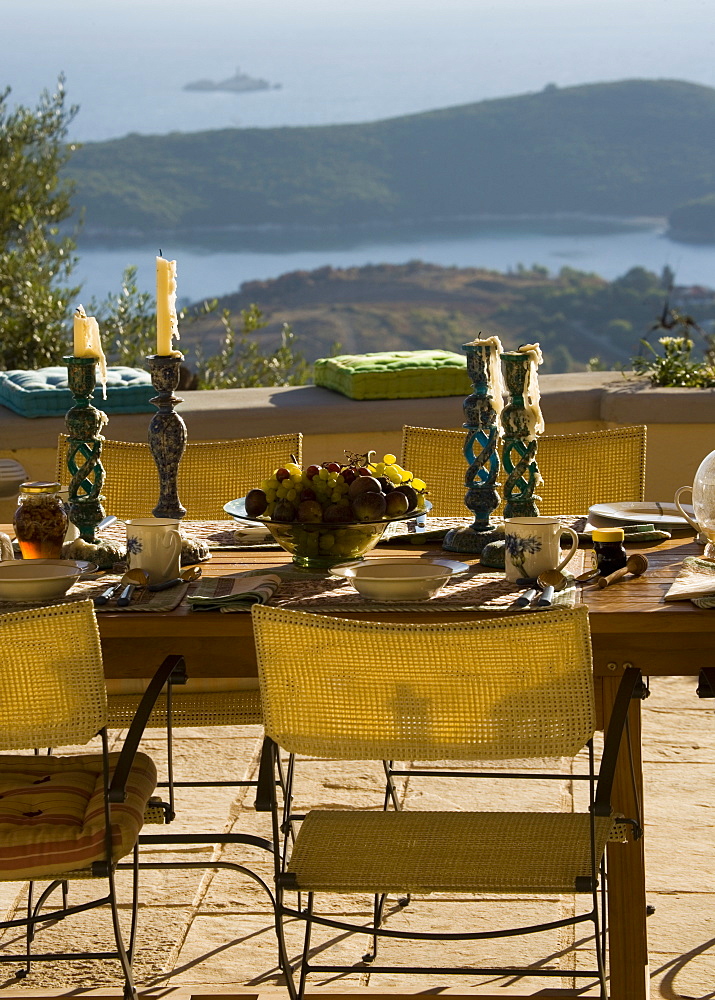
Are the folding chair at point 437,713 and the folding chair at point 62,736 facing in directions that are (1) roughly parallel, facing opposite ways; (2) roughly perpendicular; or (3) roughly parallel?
roughly parallel
